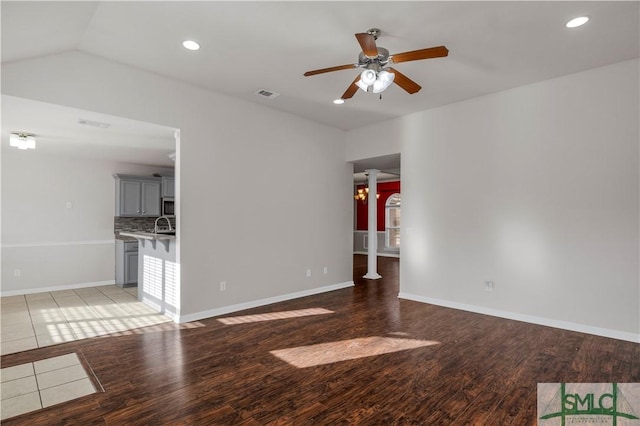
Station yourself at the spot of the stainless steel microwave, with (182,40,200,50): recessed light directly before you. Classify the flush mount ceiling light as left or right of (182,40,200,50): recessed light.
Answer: right

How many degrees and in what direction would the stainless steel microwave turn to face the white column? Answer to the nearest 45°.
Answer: approximately 45° to its left

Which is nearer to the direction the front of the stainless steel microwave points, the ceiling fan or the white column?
the ceiling fan

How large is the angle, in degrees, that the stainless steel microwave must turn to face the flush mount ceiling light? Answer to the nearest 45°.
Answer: approximately 45° to its right

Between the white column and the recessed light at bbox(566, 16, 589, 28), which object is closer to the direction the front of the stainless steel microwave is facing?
the recessed light

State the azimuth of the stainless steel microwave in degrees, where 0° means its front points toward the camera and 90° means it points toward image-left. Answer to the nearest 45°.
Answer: approximately 0°

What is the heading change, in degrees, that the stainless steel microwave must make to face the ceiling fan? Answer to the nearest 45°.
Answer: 0° — it already faces it

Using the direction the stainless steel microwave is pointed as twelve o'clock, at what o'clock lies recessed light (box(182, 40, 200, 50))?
The recessed light is roughly at 12 o'clock from the stainless steel microwave.
